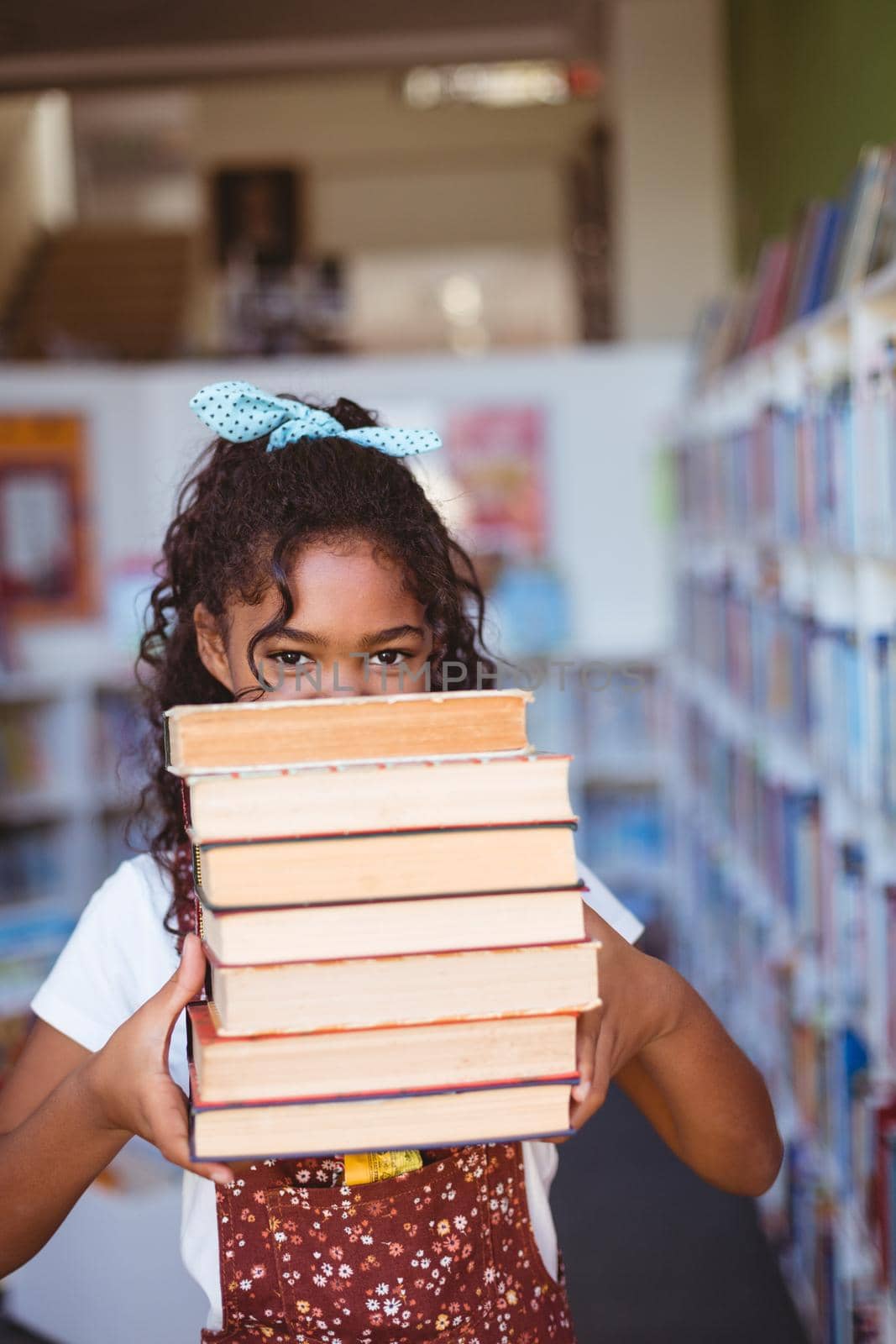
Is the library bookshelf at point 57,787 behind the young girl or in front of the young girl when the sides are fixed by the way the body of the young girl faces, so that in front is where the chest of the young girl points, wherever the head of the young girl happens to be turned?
behind

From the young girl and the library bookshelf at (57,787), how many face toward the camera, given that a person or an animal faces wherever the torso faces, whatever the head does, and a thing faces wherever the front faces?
2

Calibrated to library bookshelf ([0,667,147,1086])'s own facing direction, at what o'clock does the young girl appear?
The young girl is roughly at 12 o'clock from the library bookshelf.

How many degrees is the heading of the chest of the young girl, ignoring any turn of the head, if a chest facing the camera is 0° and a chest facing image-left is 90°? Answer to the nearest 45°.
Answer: approximately 0°

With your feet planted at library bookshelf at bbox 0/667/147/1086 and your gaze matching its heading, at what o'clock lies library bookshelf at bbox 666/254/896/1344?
library bookshelf at bbox 666/254/896/1344 is roughly at 11 o'clock from library bookshelf at bbox 0/667/147/1086.
